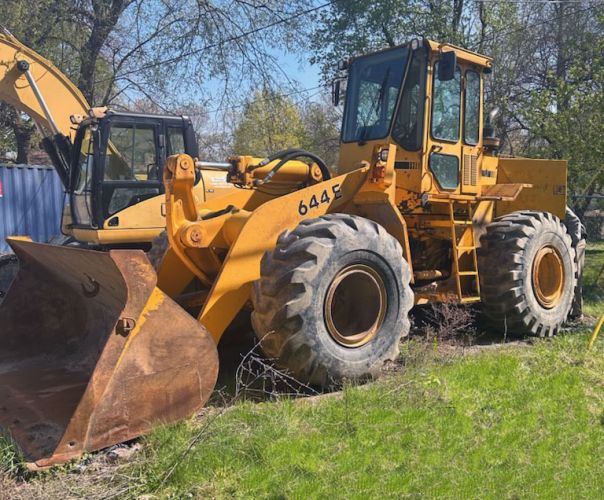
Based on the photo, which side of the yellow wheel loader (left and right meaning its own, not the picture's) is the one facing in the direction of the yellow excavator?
right

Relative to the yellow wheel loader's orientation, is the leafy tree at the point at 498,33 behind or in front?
behind

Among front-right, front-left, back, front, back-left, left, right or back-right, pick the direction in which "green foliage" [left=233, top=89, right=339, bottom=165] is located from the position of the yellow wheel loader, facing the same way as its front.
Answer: back-right

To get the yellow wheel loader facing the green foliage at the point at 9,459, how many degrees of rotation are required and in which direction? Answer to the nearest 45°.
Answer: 0° — it already faces it

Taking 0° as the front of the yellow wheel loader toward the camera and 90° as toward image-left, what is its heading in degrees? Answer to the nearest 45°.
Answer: approximately 45°
